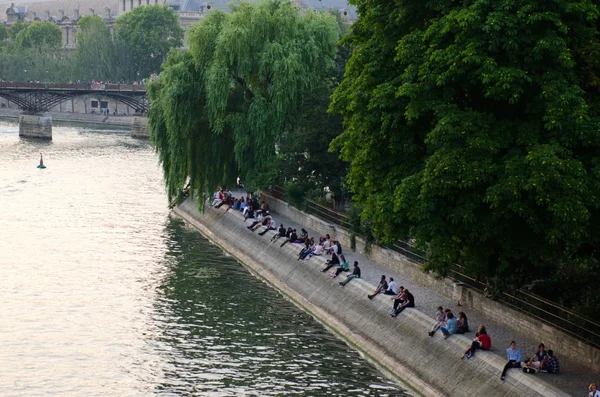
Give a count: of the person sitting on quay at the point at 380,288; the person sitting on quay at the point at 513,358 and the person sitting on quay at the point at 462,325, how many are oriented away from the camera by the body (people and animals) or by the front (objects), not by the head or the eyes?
0

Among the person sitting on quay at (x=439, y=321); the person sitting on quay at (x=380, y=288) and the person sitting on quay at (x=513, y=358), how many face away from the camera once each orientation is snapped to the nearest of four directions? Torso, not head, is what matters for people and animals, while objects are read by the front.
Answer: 0

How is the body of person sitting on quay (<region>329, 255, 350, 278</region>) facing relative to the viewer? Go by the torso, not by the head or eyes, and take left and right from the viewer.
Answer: facing the viewer and to the left of the viewer

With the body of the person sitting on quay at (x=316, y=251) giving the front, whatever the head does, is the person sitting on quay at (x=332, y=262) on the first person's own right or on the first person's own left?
on the first person's own left

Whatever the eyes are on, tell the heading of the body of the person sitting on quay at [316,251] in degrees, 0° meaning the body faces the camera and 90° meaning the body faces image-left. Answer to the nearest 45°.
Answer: approximately 45°

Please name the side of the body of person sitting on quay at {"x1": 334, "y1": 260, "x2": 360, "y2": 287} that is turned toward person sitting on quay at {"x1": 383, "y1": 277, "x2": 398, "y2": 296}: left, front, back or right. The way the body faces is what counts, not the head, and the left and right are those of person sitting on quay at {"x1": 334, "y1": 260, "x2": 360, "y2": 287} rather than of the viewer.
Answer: left

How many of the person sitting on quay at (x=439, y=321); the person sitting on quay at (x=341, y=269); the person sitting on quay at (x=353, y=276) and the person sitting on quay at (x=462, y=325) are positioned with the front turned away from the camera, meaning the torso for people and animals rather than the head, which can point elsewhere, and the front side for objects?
0

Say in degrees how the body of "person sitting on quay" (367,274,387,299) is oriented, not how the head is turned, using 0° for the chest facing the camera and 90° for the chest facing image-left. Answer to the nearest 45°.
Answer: approximately 45°

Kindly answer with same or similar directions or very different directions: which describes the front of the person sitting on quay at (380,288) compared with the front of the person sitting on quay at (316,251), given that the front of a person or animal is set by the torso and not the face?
same or similar directions

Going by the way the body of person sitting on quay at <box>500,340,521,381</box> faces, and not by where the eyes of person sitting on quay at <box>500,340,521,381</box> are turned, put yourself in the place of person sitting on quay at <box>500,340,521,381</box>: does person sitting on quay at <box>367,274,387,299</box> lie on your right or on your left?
on your right

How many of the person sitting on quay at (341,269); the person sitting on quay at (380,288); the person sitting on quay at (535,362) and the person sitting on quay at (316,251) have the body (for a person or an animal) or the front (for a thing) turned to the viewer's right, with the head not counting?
0
